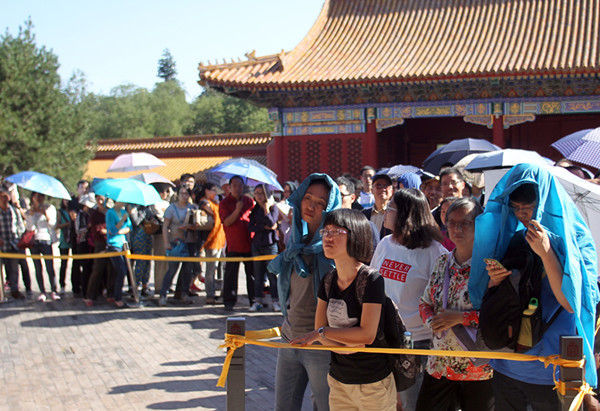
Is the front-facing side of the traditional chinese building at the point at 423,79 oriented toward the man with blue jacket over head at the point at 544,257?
yes

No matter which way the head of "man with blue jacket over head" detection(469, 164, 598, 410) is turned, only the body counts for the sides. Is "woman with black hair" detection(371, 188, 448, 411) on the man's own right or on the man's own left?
on the man's own right

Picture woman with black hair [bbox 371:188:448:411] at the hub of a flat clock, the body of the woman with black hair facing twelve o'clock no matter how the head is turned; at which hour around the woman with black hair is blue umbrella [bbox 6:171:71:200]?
The blue umbrella is roughly at 3 o'clock from the woman with black hair.

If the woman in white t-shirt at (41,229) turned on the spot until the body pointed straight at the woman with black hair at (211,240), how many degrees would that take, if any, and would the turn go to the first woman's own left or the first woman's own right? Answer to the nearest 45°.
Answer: approximately 45° to the first woman's own left

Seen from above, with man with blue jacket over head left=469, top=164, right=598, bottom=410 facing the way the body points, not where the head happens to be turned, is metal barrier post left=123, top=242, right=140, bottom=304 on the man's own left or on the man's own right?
on the man's own right

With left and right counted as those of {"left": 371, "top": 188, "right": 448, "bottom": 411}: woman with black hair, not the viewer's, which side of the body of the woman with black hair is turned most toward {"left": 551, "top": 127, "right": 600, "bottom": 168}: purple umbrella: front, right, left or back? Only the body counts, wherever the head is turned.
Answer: back
